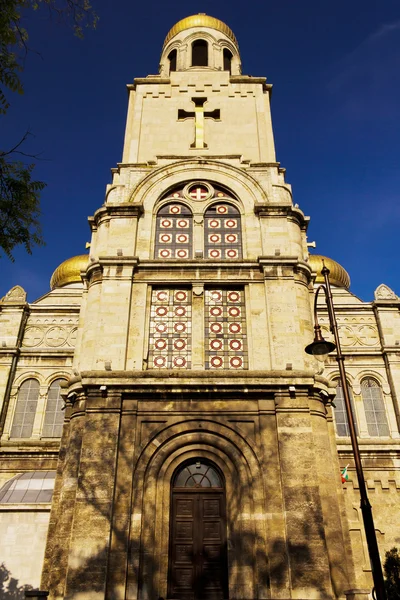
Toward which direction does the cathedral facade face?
toward the camera
